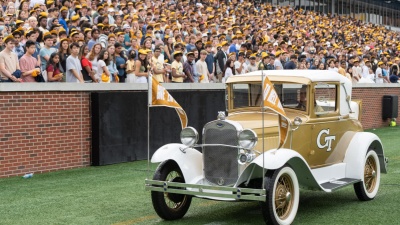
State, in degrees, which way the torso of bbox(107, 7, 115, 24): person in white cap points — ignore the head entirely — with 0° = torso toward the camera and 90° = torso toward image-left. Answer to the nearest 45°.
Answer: approximately 0°

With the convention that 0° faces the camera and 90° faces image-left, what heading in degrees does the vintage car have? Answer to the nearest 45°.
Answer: approximately 45°

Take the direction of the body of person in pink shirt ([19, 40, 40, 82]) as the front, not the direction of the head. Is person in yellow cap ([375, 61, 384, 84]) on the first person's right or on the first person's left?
on the first person's left

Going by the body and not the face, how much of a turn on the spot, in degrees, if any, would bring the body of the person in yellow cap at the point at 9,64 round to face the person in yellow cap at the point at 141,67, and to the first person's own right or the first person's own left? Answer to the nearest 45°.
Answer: approximately 90° to the first person's own left

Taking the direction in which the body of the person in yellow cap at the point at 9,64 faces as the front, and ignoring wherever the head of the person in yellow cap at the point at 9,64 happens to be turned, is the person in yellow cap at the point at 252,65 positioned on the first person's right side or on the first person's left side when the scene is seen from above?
on the first person's left side

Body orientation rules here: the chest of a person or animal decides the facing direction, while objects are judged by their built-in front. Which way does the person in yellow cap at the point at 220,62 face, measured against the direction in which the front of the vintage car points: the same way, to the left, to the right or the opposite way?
to the left

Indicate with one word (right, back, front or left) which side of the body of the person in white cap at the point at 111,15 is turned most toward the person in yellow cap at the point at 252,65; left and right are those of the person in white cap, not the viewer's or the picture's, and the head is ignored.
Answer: left

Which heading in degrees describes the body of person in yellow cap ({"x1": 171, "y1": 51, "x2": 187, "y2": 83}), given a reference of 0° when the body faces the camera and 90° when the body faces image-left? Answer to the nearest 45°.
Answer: approximately 315°

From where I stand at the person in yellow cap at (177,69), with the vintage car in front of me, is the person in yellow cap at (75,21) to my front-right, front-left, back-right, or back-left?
back-right

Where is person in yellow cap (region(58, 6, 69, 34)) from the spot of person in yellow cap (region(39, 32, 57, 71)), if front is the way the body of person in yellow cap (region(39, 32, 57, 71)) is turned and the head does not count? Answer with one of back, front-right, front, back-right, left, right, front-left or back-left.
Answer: back-left
